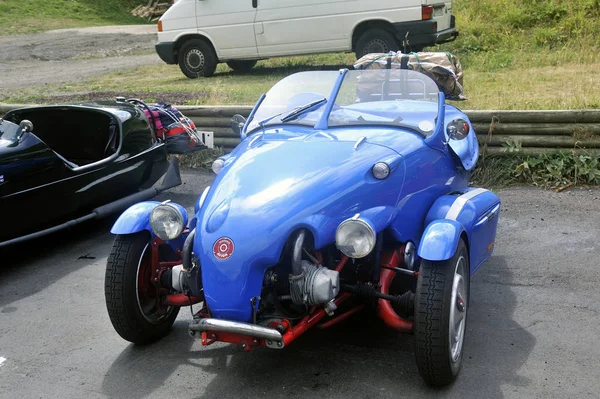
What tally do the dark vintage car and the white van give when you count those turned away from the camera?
0

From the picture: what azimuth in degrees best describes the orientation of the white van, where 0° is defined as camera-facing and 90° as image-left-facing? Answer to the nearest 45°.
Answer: approximately 90°

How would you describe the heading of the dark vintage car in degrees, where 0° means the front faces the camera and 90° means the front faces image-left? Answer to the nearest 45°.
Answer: approximately 45°

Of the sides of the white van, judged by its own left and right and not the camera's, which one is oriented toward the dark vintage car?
left

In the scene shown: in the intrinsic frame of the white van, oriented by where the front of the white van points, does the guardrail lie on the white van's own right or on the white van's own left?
on the white van's own left

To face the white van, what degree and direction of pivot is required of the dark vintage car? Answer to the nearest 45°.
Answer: approximately 180°
